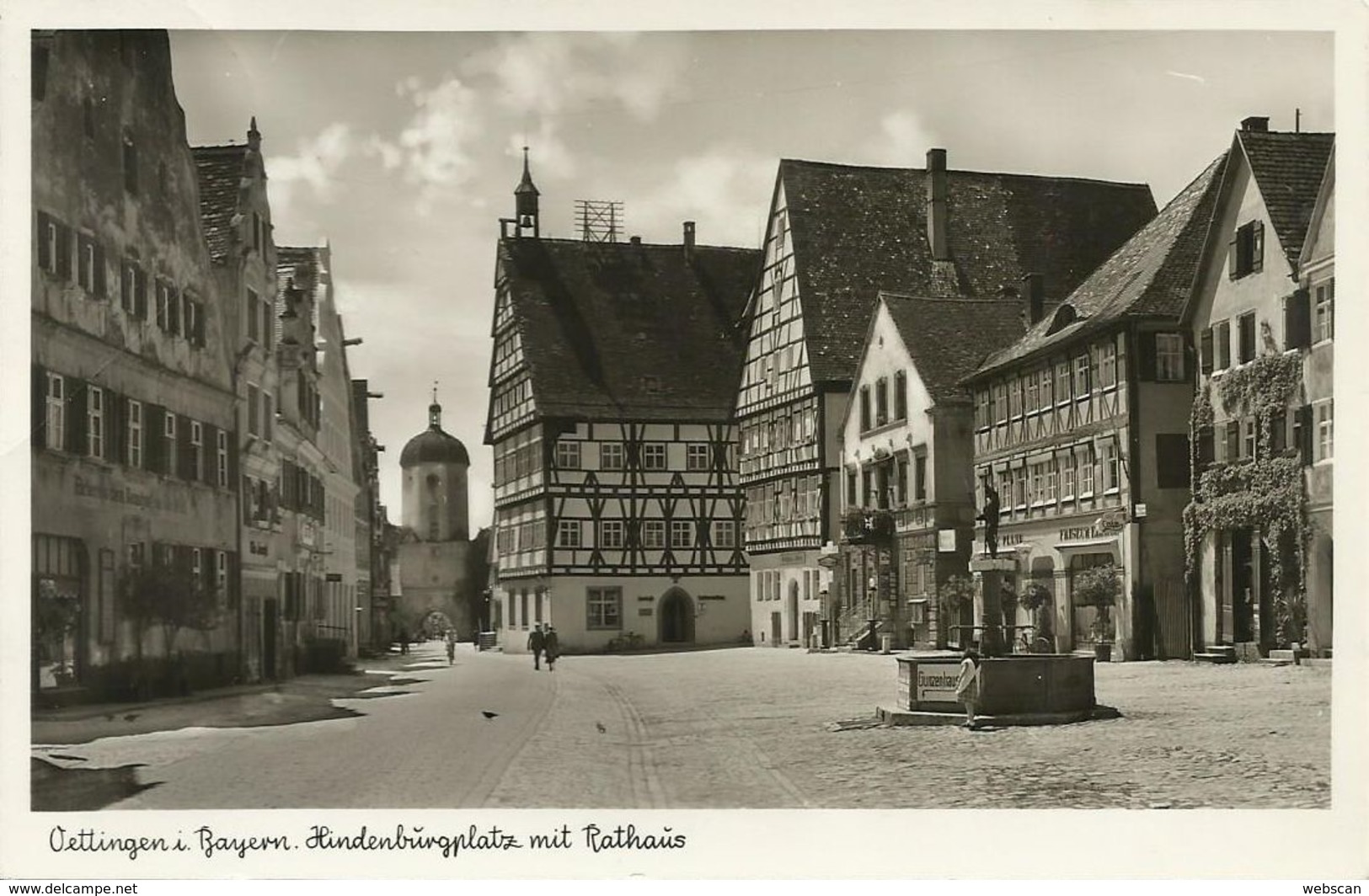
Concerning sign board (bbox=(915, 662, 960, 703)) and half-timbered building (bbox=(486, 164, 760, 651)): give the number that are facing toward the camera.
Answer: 2

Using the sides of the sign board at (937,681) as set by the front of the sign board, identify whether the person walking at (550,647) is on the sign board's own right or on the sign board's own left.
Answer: on the sign board's own right

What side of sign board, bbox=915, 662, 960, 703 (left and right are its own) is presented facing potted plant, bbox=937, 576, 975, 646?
back

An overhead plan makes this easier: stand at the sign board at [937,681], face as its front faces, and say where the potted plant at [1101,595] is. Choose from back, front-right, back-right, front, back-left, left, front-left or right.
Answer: back-left

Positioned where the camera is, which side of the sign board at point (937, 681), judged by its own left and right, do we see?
front
